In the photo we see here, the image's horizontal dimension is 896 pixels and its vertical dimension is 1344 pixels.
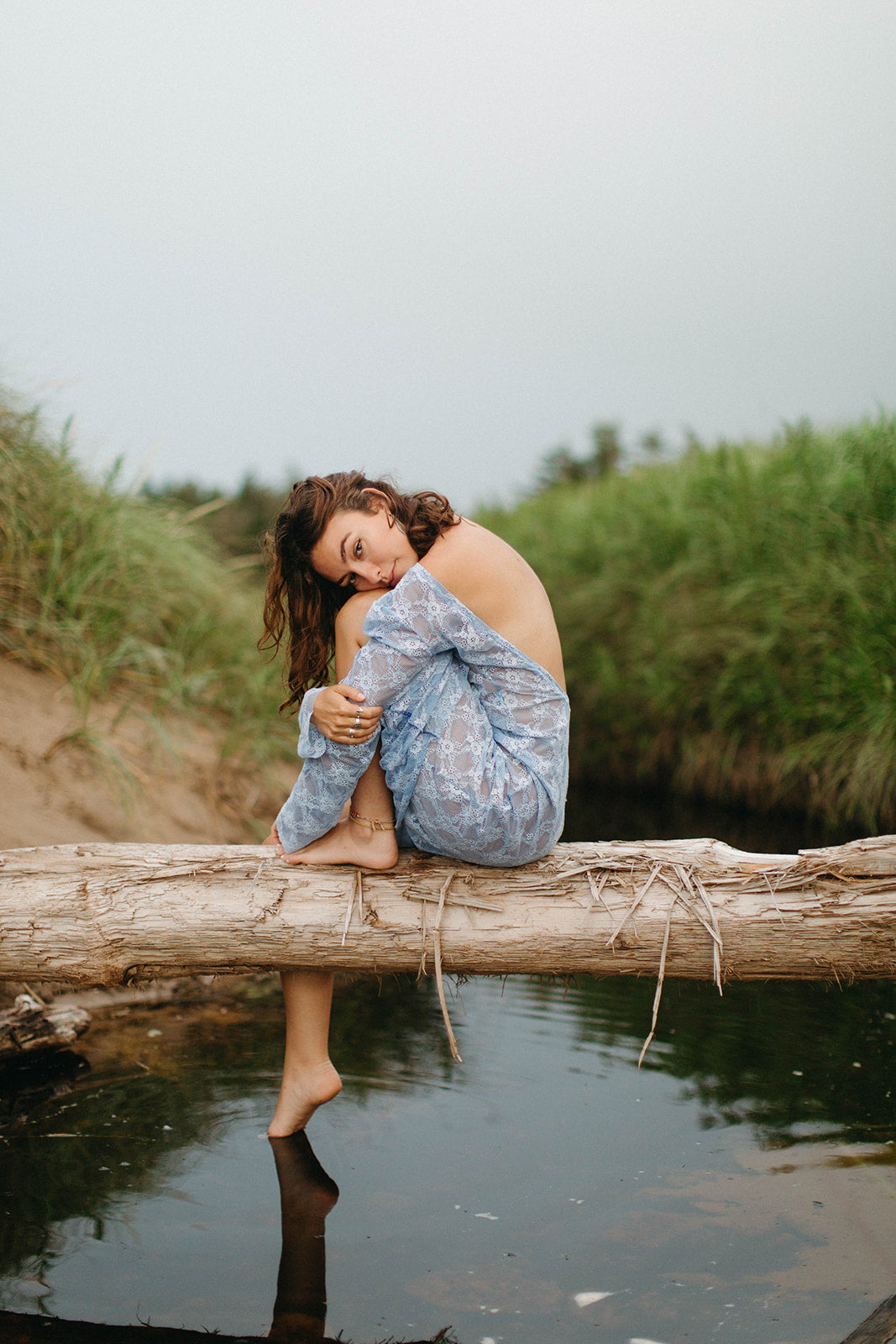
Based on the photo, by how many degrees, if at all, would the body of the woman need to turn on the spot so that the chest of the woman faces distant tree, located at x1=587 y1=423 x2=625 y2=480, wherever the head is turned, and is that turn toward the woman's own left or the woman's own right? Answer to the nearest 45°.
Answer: approximately 90° to the woman's own right

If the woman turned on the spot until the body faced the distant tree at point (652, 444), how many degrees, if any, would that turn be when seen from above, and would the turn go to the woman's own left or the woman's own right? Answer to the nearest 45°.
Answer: approximately 90° to the woman's own right

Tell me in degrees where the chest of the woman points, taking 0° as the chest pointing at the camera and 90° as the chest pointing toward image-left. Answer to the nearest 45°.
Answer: approximately 90°

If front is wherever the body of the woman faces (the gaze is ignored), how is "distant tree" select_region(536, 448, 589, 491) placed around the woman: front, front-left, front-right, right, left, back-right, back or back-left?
right

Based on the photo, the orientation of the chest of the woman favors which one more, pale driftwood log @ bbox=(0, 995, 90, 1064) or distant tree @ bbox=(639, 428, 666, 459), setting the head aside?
the pale driftwood log
